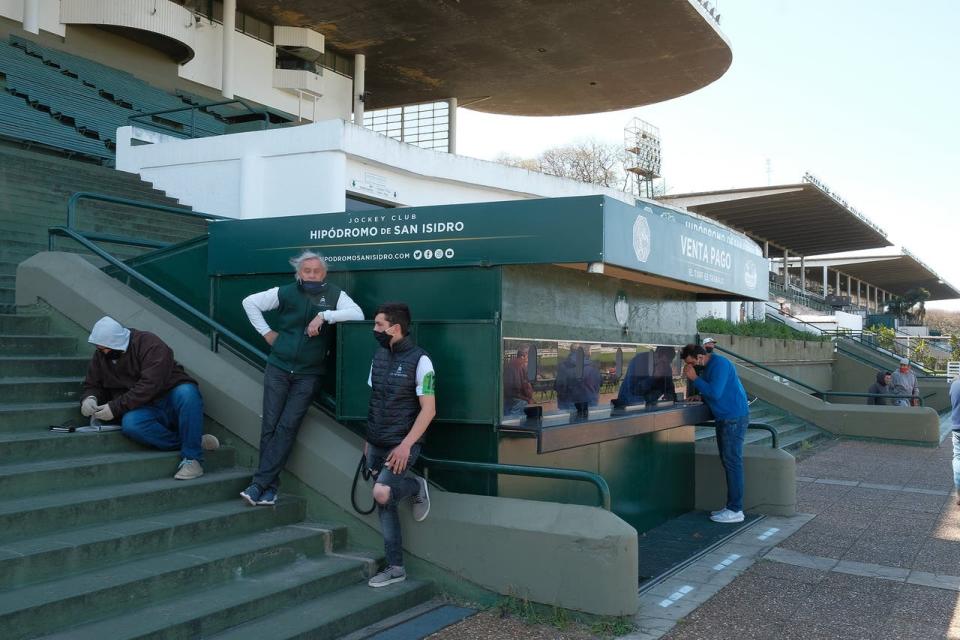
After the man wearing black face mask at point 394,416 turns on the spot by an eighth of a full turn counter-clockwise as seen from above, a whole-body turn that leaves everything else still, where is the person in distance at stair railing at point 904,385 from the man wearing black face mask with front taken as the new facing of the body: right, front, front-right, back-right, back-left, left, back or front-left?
back-left

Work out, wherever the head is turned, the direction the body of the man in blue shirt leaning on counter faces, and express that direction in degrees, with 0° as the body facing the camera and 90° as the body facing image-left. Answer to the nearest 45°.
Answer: approximately 90°

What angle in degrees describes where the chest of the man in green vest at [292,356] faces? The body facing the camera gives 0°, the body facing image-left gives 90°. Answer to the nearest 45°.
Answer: approximately 0°

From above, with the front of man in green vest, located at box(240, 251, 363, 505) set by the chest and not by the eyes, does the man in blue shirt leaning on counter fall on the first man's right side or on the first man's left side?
on the first man's left side

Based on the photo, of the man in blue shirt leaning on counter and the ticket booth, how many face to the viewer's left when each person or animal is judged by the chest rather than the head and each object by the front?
1

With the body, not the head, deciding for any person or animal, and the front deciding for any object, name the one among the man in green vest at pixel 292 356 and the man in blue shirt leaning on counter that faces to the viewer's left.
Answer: the man in blue shirt leaning on counter

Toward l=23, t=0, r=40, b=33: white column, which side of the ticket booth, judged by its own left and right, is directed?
back

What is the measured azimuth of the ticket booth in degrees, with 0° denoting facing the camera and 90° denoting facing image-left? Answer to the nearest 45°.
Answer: approximately 315°

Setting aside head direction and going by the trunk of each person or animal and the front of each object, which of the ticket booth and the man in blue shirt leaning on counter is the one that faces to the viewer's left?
the man in blue shirt leaning on counter

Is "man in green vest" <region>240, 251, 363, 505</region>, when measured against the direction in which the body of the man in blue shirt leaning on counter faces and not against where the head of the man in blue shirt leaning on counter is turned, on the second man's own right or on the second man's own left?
on the second man's own left

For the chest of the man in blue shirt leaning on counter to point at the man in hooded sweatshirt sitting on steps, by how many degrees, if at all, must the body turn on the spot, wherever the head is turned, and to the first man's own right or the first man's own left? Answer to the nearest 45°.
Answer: approximately 45° to the first man's own left

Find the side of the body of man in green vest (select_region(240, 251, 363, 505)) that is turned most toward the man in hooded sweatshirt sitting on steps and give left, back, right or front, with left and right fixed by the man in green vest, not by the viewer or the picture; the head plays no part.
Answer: right

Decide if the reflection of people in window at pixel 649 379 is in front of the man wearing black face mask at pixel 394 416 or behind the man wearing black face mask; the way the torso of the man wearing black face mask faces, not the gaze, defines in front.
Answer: behind

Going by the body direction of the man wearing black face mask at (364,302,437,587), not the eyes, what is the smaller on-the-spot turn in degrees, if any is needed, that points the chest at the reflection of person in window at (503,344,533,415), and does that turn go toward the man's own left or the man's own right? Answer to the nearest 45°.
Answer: approximately 180°

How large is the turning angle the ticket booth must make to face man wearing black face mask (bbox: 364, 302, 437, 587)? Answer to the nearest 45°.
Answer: approximately 90° to its right

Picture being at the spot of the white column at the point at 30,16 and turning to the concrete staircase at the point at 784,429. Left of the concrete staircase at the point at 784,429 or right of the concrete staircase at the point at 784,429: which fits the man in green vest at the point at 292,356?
right

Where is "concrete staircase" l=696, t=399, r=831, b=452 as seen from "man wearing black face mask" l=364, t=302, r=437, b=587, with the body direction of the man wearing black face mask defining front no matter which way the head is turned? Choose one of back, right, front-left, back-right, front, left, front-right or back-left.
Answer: back
